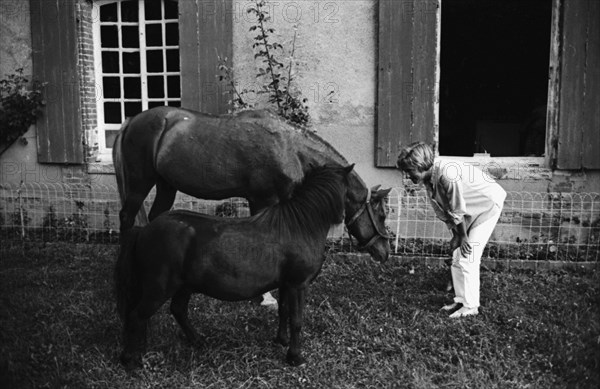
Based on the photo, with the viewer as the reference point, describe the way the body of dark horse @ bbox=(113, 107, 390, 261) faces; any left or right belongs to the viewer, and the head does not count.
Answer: facing to the right of the viewer

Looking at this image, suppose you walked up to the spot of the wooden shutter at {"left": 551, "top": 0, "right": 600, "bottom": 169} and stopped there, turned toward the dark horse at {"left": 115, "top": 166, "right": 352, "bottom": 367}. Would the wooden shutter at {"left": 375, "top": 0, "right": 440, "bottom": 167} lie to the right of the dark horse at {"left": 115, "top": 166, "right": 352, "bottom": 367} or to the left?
right

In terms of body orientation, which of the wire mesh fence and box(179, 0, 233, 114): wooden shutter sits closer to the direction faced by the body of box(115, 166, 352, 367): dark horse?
the wire mesh fence

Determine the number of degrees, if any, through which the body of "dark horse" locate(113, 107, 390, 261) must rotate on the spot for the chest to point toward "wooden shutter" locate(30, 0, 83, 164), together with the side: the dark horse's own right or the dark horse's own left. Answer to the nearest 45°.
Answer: approximately 135° to the dark horse's own left

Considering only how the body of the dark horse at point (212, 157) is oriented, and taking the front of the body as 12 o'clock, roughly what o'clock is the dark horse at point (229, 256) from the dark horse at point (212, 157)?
the dark horse at point (229, 256) is roughly at 3 o'clock from the dark horse at point (212, 157).

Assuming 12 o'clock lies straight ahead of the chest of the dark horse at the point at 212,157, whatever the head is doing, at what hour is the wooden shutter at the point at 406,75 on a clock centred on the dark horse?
The wooden shutter is roughly at 11 o'clock from the dark horse.

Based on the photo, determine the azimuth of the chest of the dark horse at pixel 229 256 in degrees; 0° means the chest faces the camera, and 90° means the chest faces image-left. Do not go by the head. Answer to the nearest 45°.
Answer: approximately 270°

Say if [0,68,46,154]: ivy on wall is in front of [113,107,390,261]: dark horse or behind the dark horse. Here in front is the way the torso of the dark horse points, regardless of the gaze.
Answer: behind

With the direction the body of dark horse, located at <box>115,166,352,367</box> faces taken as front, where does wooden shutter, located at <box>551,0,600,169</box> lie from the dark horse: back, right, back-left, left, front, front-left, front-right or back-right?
front-left

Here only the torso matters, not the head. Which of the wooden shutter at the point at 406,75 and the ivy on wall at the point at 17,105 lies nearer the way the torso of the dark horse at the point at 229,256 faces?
the wooden shutter
